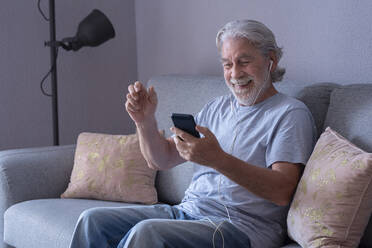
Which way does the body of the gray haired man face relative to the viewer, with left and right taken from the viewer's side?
facing the viewer and to the left of the viewer

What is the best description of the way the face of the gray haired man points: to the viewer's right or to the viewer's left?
to the viewer's left

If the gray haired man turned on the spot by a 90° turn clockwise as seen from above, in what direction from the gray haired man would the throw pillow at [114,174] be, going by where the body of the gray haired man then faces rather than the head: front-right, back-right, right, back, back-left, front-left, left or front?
front

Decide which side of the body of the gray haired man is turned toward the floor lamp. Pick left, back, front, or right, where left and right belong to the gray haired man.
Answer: right
